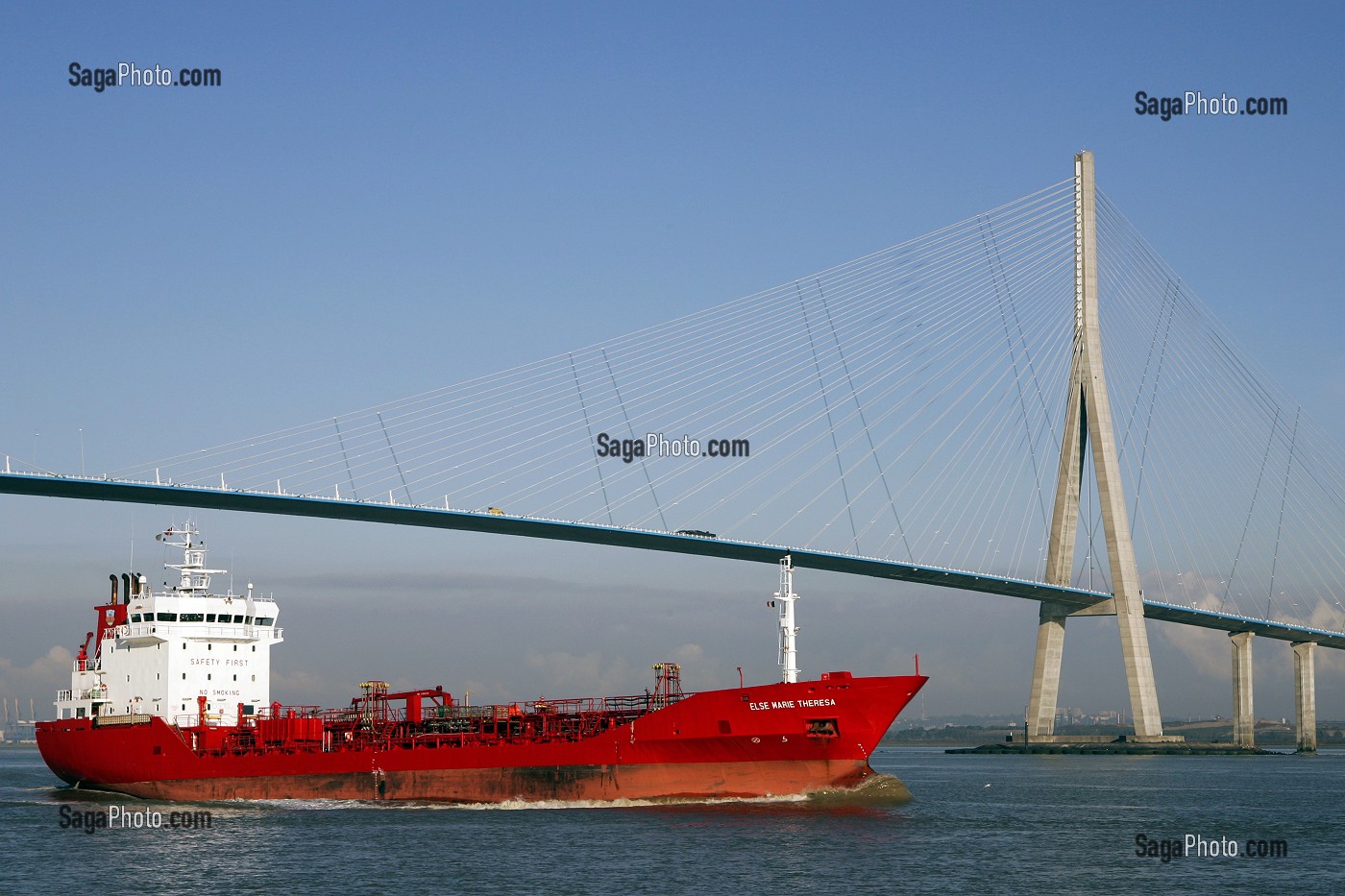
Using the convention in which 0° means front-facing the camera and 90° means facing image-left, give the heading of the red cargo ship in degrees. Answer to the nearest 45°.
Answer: approximately 315°
